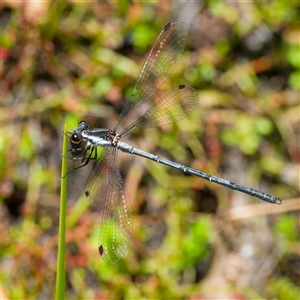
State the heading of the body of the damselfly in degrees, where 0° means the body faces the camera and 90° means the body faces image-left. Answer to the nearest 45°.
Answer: approximately 90°
